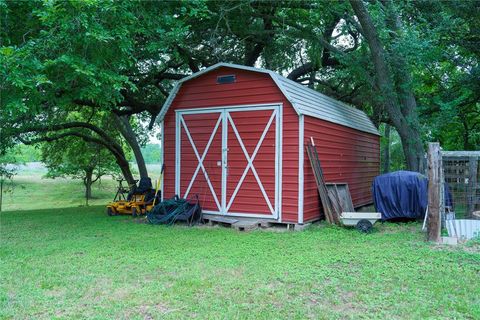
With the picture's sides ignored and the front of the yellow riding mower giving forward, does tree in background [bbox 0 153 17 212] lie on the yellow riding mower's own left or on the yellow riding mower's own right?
on the yellow riding mower's own right

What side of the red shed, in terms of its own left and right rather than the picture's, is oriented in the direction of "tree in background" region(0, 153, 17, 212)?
right

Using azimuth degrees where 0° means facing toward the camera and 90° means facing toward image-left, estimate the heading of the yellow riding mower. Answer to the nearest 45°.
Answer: approximately 45°

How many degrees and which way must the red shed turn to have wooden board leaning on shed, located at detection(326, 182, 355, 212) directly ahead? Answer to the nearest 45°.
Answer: approximately 135° to its left

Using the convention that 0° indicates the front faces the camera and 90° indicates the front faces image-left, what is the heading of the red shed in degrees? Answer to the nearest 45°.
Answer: approximately 45°

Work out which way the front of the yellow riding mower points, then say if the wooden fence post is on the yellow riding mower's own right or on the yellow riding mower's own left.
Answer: on the yellow riding mower's own left
